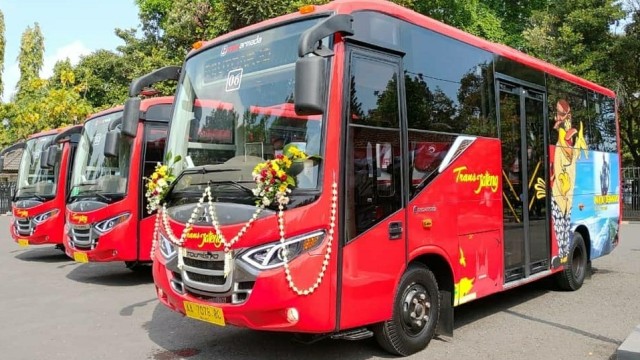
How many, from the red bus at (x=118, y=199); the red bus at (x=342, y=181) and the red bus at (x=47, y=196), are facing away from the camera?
0

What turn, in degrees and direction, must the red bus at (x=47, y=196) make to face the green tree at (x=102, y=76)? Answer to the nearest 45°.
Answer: approximately 135° to its right

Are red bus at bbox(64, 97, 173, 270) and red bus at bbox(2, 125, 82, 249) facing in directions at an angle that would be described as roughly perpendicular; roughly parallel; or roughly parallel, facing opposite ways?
roughly parallel

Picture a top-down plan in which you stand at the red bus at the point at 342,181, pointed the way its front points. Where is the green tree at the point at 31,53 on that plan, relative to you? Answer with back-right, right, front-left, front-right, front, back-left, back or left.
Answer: right

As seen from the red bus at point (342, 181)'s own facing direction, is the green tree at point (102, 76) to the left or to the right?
on its right

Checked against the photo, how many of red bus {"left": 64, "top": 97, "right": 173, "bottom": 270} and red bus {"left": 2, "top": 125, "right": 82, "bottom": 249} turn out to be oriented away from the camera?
0

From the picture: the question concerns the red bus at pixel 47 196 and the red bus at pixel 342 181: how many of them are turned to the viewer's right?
0

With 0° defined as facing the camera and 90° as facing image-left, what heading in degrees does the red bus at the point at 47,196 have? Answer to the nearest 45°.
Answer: approximately 45°

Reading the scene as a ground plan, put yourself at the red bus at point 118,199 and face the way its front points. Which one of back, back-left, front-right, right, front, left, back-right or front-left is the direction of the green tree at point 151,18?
back-right

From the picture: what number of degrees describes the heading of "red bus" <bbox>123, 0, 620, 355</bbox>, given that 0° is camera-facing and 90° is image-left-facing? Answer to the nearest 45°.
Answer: approximately 45°
